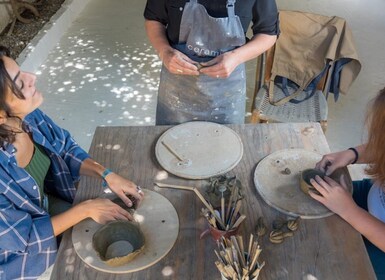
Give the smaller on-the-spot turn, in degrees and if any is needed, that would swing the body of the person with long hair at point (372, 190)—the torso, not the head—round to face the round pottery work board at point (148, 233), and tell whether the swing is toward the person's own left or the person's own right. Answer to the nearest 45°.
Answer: approximately 45° to the person's own left

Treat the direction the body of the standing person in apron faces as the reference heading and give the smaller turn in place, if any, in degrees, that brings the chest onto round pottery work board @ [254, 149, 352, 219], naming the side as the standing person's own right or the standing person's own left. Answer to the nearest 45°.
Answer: approximately 45° to the standing person's own left

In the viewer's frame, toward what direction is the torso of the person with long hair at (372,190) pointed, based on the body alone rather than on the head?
to the viewer's left

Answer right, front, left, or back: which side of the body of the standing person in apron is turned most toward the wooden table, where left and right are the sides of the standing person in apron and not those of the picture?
front

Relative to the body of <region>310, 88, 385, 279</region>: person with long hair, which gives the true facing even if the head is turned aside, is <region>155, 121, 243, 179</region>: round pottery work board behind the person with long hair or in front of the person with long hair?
in front

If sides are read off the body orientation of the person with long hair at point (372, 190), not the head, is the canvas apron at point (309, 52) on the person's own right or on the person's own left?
on the person's own right

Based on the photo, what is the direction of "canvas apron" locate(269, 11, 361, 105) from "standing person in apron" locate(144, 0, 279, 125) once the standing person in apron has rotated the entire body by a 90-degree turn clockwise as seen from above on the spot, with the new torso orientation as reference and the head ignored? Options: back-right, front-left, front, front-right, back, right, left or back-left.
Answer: back-right

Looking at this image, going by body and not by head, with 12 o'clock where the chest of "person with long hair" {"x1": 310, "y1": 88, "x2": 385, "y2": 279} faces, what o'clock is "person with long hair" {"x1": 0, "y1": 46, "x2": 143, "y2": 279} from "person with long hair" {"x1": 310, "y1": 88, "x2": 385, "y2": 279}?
"person with long hair" {"x1": 0, "y1": 46, "x2": 143, "y2": 279} is roughly at 11 o'clock from "person with long hair" {"x1": 310, "y1": 88, "x2": 385, "y2": 279}.

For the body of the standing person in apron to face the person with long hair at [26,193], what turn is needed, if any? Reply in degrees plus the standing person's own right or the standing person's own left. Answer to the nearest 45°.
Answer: approximately 45° to the standing person's own right

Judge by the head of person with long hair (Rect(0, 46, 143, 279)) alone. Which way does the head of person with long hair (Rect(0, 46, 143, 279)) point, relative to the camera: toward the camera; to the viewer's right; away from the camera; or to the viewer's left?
to the viewer's right

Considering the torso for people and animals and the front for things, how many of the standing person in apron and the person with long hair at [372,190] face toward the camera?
1

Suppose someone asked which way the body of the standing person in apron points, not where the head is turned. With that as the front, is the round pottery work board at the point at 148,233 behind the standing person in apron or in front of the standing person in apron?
in front
